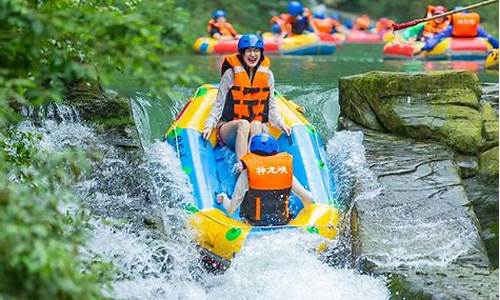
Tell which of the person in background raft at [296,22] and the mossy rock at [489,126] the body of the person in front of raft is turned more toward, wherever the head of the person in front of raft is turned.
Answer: the person in background raft

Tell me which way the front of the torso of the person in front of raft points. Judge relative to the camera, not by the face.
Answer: away from the camera

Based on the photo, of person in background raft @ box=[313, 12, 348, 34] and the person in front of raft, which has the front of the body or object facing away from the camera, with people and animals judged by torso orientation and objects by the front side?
the person in front of raft

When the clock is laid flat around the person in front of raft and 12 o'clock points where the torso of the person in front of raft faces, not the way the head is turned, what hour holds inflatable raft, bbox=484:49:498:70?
The inflatable raft is roughly at 1 o'clock from the person in front of raft.

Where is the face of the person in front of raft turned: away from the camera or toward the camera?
away from the camera

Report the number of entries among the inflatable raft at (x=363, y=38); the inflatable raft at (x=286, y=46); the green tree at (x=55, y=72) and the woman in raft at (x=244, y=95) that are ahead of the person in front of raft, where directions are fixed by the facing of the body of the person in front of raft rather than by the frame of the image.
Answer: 3
